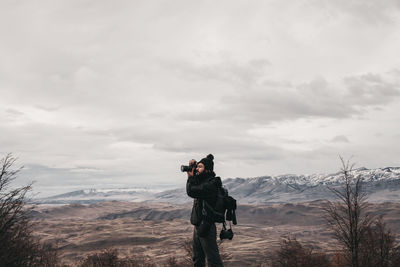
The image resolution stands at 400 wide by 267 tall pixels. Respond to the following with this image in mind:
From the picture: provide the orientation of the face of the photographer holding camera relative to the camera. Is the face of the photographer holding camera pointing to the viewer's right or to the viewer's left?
to the viewer's left

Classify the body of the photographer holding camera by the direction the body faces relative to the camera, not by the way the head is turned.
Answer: to the viewer's left

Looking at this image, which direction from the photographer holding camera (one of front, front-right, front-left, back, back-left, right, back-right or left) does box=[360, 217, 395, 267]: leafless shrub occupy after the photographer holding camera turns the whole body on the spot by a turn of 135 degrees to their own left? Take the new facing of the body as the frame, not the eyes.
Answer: left
